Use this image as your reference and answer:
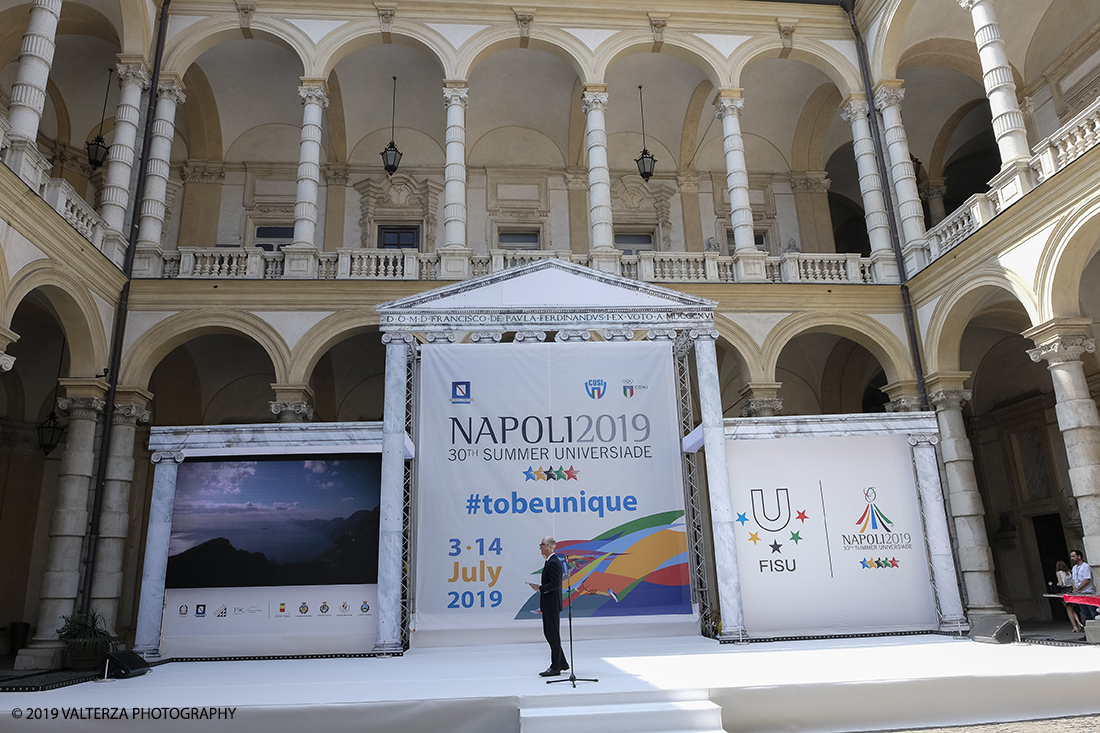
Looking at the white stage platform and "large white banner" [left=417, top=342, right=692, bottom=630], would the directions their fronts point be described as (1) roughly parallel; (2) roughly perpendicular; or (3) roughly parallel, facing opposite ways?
roughly parallel

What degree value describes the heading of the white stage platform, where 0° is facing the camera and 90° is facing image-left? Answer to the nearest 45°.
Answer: approximately 0°

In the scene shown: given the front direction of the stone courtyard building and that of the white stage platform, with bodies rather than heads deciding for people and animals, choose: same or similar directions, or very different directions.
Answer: same or similar directions

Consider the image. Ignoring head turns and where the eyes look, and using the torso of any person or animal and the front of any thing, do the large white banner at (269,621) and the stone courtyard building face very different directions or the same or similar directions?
same or similar directions

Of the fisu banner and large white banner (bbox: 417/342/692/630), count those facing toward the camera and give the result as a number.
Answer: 2

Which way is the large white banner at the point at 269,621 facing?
toward the camera

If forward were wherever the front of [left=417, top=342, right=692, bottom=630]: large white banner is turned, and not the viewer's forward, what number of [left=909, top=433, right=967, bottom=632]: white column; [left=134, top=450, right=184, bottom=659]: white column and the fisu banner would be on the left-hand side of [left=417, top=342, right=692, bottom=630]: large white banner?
2

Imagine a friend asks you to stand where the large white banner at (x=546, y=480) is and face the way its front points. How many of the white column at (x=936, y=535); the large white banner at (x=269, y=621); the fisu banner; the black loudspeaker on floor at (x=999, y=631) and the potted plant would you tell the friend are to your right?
2

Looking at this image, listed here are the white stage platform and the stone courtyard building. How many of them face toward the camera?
2

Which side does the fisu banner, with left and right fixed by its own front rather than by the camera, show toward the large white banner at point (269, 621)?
right

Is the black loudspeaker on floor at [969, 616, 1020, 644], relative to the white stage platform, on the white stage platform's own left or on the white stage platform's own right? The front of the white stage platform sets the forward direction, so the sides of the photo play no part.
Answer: on the white stage platform's own left
